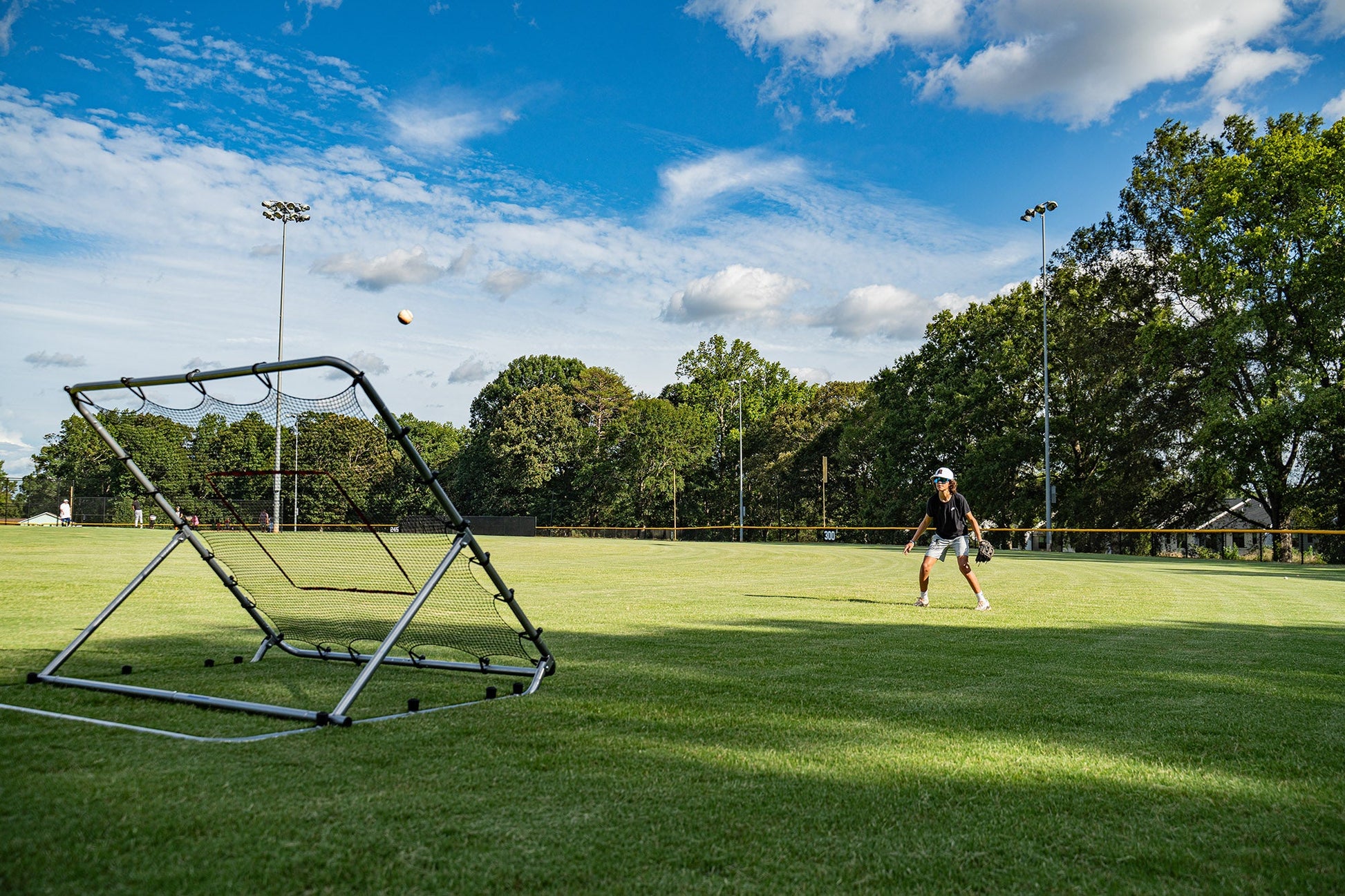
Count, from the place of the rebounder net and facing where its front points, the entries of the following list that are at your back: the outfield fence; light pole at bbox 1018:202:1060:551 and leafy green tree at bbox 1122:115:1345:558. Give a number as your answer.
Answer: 0

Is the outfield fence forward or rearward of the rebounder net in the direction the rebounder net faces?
forward

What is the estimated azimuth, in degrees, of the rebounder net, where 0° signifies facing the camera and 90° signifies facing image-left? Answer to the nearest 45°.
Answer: approximately 225°

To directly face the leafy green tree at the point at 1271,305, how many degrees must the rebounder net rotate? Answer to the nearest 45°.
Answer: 0° — it already faces it

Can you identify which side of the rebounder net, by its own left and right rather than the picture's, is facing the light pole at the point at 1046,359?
front
